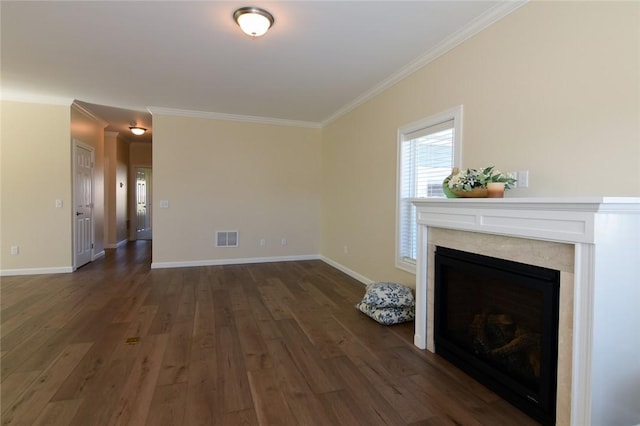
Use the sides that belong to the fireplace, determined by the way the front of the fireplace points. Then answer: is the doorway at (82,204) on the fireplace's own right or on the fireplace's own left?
on the fireplace's own right

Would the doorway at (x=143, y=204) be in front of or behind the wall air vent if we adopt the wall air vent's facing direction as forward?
behind

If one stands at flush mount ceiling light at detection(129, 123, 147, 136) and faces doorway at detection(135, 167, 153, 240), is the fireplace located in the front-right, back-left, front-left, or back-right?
back-right

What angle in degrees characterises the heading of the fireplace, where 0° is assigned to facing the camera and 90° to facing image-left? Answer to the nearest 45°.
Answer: approximately 45°

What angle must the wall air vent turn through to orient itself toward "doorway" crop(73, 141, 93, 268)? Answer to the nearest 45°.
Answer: approximately 90° to its right

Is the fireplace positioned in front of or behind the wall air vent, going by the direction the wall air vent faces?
in front

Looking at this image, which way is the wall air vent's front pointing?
toward the camera

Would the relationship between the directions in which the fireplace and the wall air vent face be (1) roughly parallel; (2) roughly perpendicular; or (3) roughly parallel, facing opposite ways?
roughly perpendicular

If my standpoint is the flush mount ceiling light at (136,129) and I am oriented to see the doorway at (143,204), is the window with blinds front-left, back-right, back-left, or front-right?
back-right

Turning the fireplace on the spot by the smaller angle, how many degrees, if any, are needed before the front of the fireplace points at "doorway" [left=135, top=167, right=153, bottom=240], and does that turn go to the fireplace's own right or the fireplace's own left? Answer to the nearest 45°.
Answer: approximately 45° to the fireplace's own right

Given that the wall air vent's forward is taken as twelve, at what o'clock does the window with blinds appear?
The window with blinds is roughly at 11 o'clock from the wall air vent.

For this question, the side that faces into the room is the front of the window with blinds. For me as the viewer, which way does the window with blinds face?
facing the viewer and to the left of the viewer
